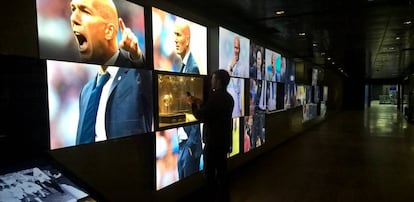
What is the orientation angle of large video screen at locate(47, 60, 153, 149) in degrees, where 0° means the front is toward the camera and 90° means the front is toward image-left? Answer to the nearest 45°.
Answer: approximately 315°

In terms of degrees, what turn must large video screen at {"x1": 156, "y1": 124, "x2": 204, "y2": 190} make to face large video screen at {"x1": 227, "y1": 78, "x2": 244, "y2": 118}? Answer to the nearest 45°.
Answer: approximately 90° to its left

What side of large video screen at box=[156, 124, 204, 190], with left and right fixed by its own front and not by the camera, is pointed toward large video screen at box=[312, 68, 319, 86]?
left

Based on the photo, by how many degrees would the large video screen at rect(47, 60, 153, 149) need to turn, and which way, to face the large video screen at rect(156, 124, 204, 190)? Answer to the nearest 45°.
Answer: approximately 90° to its left

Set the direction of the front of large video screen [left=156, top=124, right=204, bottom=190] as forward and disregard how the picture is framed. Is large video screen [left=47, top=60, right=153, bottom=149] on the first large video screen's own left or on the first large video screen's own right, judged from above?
on the first large video screen's own right

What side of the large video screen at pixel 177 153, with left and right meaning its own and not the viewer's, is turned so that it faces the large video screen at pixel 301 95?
left

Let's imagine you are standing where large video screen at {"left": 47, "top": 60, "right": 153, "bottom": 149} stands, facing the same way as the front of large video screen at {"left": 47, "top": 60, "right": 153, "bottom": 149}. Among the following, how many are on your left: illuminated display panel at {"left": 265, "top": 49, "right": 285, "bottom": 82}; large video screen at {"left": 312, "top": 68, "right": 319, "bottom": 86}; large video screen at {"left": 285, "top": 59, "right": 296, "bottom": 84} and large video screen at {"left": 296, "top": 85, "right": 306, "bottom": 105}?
4

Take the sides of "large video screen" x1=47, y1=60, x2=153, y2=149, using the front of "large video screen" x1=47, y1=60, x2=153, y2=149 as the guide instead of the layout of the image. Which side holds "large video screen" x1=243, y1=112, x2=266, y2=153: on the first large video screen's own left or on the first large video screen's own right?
on the first large video screen's own left

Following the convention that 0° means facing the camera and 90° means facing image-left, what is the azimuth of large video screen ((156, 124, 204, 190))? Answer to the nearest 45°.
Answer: approximately 315°
